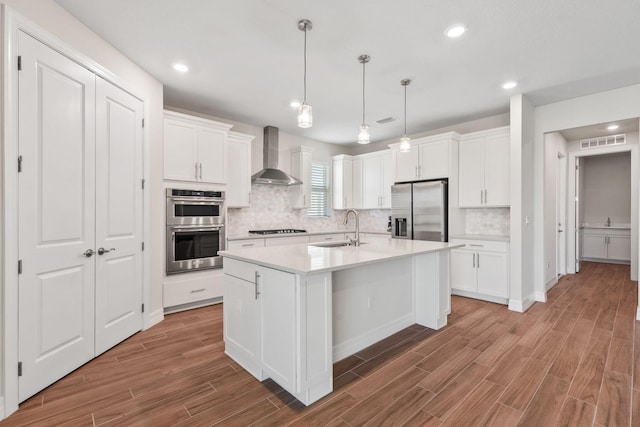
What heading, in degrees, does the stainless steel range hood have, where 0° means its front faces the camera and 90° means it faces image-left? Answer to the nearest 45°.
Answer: approximately 315°

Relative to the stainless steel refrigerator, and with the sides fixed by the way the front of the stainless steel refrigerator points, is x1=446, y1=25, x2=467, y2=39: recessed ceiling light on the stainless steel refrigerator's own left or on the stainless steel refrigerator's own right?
on the stainless steel refrigerator's own left

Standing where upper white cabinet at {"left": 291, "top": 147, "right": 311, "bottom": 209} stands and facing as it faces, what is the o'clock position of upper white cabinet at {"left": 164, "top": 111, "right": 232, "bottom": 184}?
upper white cabinet at {"left": 164, "top": 111, "right": 232, "bottom": 184} is roughly at 3 o'clock from upper white cabinet at {"left": 291, "top": 147, "right": 311, "bottom": 209}.

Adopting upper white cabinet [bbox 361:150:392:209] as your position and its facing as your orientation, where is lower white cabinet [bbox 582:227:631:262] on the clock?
The lower white cabinet is roughly at 7 o'clock from the upper white cabinet.

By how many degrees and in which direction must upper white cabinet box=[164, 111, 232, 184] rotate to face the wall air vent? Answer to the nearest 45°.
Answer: approximately 45° to its left
